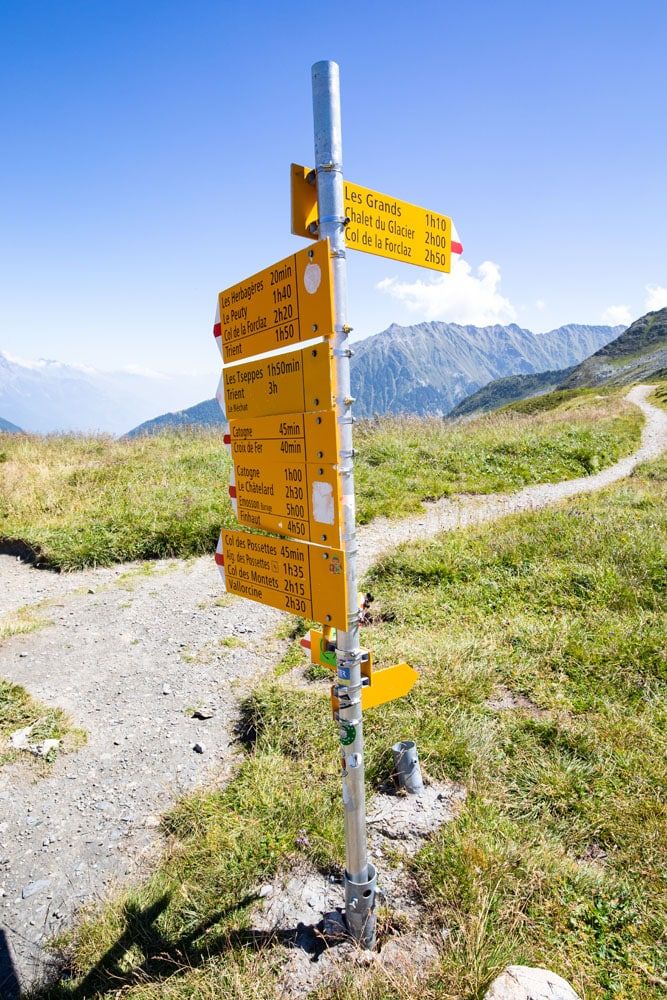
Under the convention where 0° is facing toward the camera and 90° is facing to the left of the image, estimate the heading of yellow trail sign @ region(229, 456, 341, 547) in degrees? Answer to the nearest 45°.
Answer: approximately 45°

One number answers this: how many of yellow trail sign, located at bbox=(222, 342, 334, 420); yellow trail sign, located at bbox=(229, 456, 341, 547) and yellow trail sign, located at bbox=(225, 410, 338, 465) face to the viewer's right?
0

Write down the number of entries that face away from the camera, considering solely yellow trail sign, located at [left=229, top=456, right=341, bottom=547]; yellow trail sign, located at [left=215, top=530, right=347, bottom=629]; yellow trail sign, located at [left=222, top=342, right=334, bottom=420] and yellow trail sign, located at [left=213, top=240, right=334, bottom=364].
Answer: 0

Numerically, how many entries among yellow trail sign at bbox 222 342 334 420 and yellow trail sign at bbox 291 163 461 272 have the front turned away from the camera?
0

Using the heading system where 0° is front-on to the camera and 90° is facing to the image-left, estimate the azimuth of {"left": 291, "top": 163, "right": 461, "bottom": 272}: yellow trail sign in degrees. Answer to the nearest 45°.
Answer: approximately 315°

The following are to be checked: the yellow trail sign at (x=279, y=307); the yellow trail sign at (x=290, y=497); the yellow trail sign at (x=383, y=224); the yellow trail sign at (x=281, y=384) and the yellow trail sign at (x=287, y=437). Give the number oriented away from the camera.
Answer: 0

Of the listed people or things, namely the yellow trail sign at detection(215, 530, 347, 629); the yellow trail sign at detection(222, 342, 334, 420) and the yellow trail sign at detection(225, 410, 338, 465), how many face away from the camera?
0

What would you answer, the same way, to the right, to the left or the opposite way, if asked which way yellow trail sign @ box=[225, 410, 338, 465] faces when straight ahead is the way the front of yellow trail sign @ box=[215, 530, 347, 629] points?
the same way

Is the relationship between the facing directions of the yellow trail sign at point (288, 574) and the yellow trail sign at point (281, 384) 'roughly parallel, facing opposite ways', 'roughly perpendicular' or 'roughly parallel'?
roughly parallel

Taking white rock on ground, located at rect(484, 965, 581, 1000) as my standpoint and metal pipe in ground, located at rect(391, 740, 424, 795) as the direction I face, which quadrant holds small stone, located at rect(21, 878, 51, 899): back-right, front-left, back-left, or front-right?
front-left

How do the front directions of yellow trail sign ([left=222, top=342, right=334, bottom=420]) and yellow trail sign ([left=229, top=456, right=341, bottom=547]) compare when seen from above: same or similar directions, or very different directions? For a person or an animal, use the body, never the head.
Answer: same or similar directions

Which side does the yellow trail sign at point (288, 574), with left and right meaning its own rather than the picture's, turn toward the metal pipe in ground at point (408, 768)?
back

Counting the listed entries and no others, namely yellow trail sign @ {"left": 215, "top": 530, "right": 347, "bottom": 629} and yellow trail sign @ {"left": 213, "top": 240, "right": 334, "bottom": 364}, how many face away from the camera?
0
